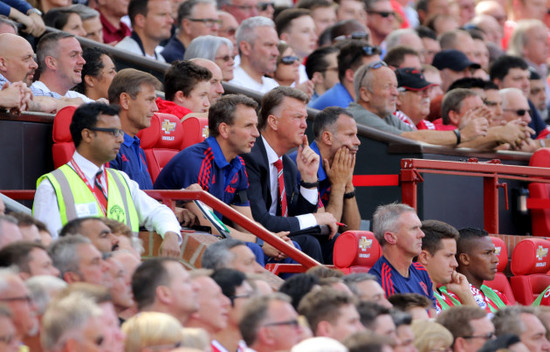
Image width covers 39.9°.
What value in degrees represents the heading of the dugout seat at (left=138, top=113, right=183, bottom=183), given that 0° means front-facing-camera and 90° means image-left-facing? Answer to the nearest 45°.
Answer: approximately 315°

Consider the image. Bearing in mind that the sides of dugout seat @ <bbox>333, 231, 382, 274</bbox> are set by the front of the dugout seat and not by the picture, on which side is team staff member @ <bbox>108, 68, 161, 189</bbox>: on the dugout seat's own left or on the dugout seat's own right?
on the dugout seat's own right

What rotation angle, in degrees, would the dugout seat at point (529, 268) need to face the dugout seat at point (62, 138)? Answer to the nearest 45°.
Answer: approximately 90° to its right
